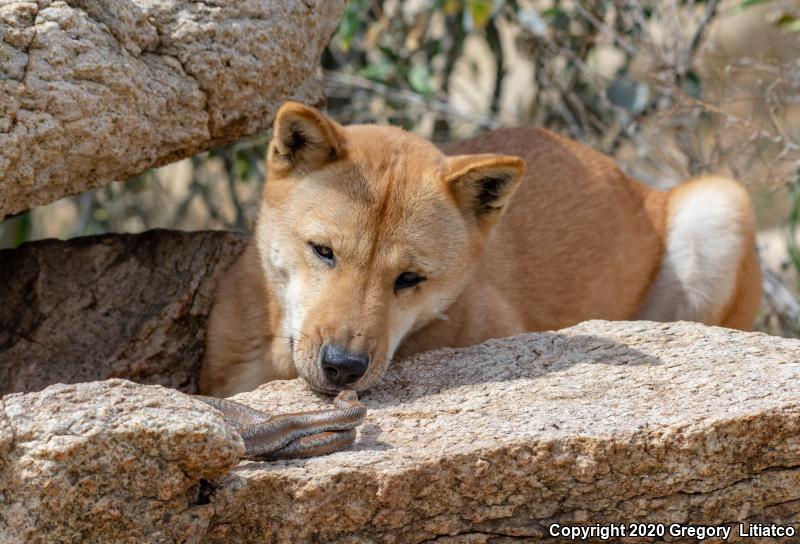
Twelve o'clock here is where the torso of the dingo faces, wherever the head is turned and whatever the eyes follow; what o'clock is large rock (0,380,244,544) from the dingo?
The large rock is roughly at 11 o'clock from the dingo.

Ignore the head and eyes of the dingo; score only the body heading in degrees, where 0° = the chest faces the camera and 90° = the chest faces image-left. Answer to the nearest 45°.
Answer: approximately 45°

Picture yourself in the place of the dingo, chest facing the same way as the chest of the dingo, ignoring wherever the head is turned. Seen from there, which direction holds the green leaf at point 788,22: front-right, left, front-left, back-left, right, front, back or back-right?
back

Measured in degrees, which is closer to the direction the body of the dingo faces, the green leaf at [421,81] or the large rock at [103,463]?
the large rock

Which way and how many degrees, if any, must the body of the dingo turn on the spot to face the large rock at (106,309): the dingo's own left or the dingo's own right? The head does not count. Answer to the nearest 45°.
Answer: approximately 45° to the dingo's own right

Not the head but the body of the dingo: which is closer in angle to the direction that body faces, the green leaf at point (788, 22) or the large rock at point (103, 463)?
the large rock

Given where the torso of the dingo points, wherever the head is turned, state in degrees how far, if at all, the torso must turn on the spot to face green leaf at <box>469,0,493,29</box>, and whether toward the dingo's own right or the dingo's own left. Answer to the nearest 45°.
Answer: approximately 135° to the dingo's own right

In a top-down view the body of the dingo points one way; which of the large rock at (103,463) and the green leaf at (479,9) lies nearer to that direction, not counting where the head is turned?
the large rock

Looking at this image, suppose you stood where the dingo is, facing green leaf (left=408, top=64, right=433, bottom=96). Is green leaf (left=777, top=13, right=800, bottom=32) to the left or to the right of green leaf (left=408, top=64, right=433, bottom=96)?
right

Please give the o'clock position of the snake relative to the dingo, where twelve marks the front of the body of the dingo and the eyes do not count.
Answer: The snake is roughly at 11 o'clock from the dingo.

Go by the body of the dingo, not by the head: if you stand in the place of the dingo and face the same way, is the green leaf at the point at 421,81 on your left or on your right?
on your right

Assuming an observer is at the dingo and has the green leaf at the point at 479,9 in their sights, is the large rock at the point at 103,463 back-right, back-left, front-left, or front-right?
back-left

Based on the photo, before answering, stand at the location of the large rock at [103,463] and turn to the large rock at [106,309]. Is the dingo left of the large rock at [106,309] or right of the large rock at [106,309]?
right
